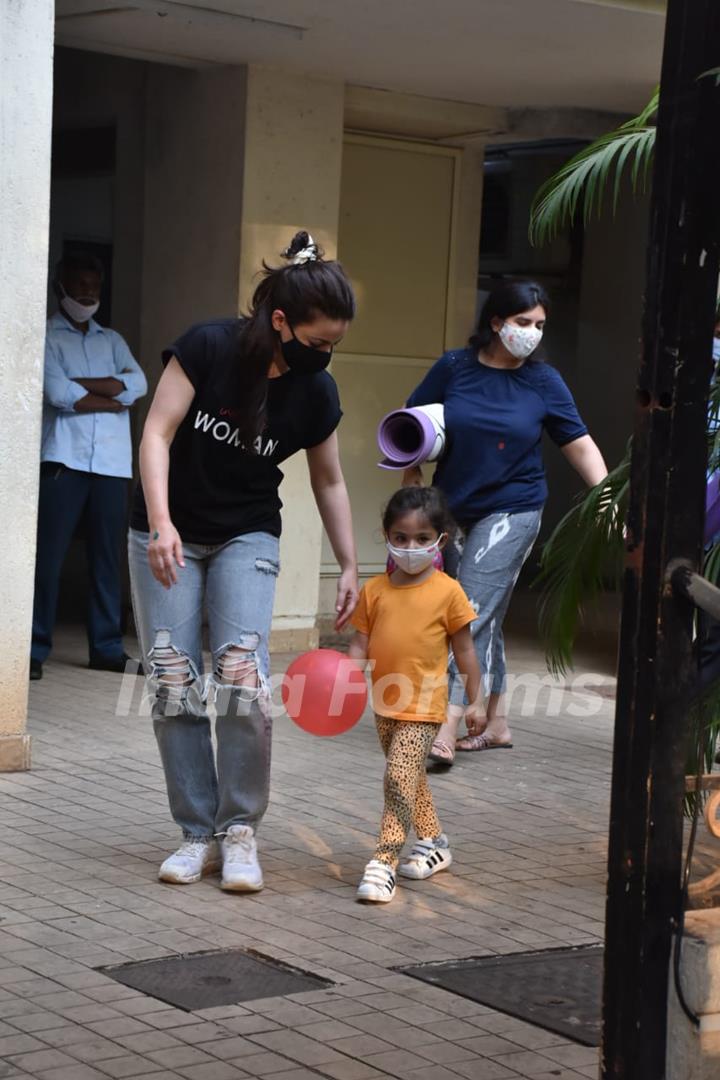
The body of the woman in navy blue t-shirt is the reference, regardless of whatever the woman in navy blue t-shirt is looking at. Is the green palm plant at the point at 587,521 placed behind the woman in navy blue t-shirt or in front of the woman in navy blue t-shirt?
in front

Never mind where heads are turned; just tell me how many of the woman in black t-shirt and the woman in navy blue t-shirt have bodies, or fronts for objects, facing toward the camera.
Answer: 2

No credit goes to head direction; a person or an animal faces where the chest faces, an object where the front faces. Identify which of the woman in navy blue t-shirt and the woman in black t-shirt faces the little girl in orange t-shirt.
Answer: the woman in navy blue t-shirt

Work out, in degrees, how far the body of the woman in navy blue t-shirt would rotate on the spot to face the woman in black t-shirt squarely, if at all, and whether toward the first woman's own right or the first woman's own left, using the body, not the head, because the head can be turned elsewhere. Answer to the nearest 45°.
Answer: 0° — they already face them

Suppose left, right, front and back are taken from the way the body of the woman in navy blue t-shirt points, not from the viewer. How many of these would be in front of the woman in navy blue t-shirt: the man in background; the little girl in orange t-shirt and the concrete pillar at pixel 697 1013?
2

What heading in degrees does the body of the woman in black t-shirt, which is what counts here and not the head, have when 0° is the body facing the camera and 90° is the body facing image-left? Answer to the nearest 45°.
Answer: approximately 0°

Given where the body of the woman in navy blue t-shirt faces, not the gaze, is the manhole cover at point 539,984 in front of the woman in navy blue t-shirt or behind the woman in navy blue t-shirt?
in front

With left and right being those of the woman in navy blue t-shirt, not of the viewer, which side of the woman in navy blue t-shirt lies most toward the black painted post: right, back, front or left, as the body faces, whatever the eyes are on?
front

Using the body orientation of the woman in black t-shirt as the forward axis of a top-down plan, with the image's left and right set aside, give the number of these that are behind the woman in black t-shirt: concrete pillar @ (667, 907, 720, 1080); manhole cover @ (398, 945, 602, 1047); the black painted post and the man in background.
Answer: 1

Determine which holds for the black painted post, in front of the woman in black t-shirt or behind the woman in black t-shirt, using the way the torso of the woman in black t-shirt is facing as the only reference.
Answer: in front

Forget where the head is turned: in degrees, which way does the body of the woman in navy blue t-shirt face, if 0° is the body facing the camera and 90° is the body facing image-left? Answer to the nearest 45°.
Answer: approximately 0°
